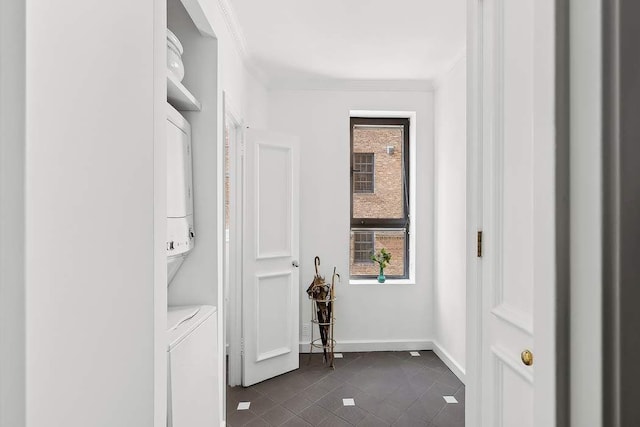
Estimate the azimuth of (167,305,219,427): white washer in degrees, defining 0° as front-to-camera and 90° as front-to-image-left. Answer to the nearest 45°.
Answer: approximately 315°

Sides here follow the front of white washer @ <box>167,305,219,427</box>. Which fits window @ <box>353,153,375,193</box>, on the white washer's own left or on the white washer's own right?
on the white washer's own left

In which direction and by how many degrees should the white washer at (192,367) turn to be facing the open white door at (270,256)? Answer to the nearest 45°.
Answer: approximately 90° to its left

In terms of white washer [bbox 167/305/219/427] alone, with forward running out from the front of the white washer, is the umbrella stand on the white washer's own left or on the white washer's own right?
on the white washer's own left
